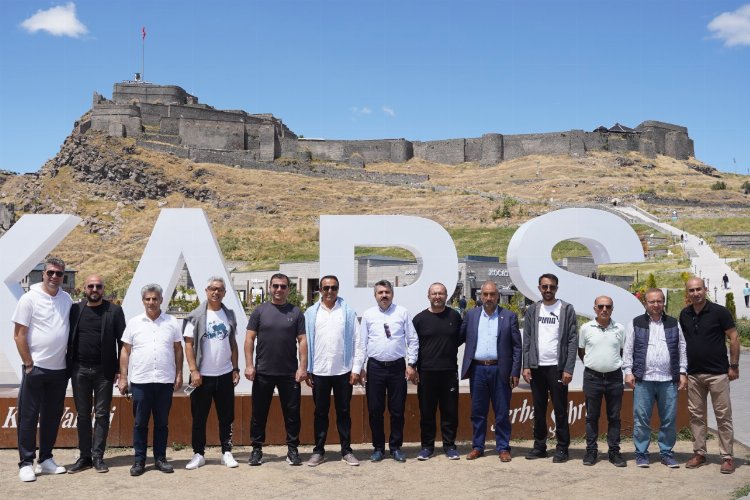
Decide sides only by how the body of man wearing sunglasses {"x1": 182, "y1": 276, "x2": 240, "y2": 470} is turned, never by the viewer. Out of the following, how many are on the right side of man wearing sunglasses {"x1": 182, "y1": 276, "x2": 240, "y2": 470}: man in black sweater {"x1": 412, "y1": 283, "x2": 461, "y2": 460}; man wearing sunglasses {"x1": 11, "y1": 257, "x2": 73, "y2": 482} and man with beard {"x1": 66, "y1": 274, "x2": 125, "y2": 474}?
2

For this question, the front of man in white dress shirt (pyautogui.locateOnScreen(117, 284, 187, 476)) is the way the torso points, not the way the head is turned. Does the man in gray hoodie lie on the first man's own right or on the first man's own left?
on the first man's own left

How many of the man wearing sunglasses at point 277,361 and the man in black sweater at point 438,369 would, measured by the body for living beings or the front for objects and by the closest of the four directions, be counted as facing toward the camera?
2

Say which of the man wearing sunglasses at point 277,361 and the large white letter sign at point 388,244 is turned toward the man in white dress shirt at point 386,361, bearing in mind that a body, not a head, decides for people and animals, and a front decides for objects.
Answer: the large white letter sign

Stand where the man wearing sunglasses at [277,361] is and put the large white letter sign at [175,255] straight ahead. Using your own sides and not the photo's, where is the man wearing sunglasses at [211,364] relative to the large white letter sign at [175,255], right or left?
left

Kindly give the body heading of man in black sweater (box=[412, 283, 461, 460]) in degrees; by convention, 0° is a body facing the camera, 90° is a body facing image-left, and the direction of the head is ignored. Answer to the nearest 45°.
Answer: approximately 0°

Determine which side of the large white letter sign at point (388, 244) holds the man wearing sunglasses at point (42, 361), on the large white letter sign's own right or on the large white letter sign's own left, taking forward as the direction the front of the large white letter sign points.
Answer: on the large white letter sign's own right
